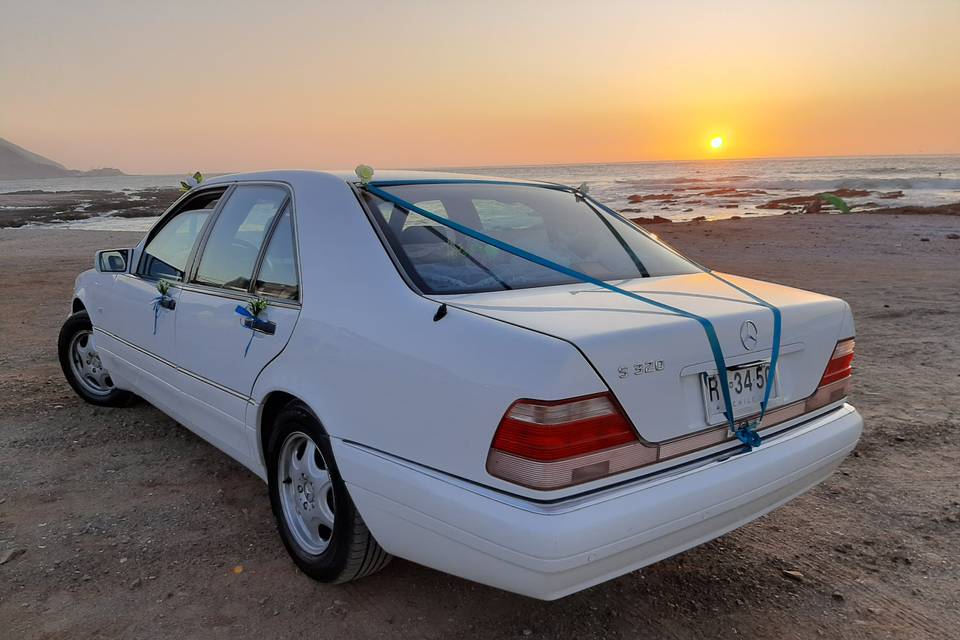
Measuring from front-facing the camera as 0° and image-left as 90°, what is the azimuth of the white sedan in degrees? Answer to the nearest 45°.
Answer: approximately 135°
